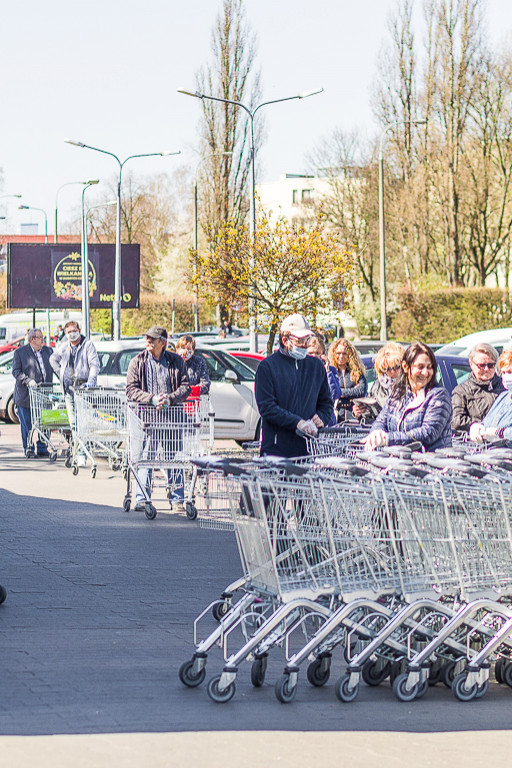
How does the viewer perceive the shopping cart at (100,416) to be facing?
facing the viewer and to the right of the viewer

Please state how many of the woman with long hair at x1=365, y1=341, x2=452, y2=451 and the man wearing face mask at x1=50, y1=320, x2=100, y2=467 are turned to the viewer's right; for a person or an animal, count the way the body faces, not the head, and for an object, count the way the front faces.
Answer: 0

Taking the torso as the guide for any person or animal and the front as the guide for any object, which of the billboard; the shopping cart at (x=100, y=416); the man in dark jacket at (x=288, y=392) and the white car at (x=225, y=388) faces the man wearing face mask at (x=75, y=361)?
the billboard

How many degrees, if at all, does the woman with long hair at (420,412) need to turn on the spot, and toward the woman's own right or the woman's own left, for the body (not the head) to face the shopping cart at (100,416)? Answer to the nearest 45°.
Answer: approximately 90° to the woman's own right

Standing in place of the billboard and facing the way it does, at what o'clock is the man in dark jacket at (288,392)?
The man in dark jacket is roughly at 12 o'clock from the billboard.

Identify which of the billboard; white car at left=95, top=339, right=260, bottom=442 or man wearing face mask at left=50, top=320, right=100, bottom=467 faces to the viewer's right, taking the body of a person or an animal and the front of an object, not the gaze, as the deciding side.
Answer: the white car

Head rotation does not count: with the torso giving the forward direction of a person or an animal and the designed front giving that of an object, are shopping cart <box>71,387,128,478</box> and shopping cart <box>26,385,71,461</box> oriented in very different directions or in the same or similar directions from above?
same or similar directions

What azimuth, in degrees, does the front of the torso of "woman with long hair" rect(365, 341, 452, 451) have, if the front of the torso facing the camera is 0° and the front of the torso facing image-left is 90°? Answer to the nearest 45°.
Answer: approximately 45°

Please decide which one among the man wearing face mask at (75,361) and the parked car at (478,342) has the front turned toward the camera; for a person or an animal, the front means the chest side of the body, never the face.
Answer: the man wearing face mask

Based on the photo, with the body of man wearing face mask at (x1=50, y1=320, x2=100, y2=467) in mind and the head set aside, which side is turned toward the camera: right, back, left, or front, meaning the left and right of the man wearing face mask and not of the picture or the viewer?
front

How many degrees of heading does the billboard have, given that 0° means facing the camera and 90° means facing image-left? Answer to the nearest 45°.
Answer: approximately 0°

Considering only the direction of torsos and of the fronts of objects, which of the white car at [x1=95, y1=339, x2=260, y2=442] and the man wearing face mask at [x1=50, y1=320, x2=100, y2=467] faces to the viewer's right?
the white car

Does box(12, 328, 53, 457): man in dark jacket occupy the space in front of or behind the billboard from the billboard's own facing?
in front

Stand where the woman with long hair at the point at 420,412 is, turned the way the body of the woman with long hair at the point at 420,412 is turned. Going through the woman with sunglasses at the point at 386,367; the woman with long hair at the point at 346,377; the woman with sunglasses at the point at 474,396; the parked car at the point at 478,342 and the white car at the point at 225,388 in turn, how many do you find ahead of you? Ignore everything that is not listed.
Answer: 0

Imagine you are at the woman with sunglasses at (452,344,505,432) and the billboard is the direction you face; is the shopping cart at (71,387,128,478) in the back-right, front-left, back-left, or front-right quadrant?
front-left

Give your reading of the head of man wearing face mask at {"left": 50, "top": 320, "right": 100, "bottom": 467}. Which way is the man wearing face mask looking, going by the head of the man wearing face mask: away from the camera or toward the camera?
toward the camera

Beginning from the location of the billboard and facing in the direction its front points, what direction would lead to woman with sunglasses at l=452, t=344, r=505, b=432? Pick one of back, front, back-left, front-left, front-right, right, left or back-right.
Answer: front
